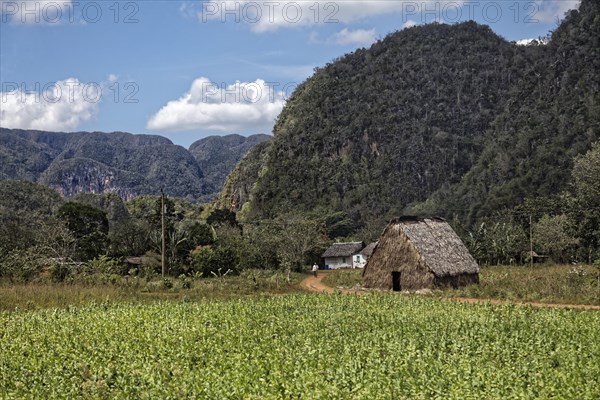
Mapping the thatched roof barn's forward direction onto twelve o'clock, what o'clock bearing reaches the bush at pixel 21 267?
The bush is roughly at 1 o'clock from the thatched roof barn.

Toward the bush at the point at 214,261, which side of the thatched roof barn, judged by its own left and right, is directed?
right

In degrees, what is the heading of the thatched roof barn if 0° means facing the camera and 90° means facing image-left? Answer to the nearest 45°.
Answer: approximately 45°
